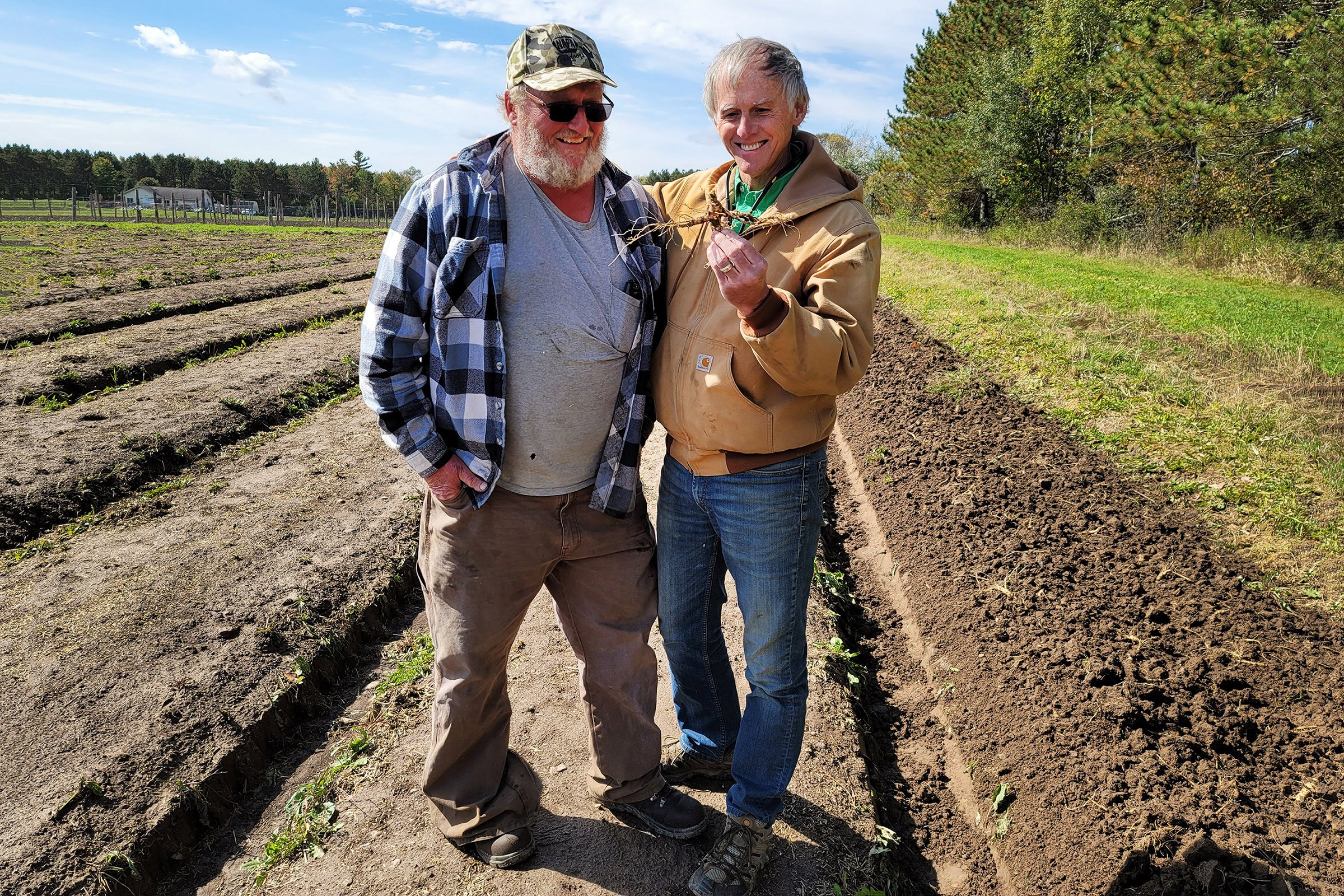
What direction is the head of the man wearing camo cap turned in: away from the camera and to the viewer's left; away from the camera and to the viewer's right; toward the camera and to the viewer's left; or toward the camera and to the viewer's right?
toward the camera and to the viewer's right

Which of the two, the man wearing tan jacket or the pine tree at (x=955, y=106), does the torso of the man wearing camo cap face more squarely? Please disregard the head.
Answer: the man wearing tan jacket

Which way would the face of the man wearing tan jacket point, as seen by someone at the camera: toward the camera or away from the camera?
toward the camera

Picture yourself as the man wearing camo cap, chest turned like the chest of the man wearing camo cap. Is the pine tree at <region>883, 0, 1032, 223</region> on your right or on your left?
on your left

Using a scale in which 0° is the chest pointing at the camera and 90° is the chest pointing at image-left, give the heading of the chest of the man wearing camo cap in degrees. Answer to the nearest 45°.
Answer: approximately 315°

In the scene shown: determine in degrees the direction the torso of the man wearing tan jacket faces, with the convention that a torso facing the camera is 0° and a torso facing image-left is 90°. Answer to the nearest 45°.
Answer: approximately 45°

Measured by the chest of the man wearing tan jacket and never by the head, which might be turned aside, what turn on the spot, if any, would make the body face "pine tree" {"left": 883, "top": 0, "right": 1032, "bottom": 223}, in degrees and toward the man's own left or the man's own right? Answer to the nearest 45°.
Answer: approximately 135° to the man's own right

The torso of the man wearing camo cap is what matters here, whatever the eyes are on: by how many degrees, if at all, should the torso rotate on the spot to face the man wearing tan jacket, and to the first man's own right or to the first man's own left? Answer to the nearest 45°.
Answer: approximately 45° to the first man's own left

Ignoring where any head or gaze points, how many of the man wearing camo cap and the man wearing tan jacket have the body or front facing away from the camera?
0
